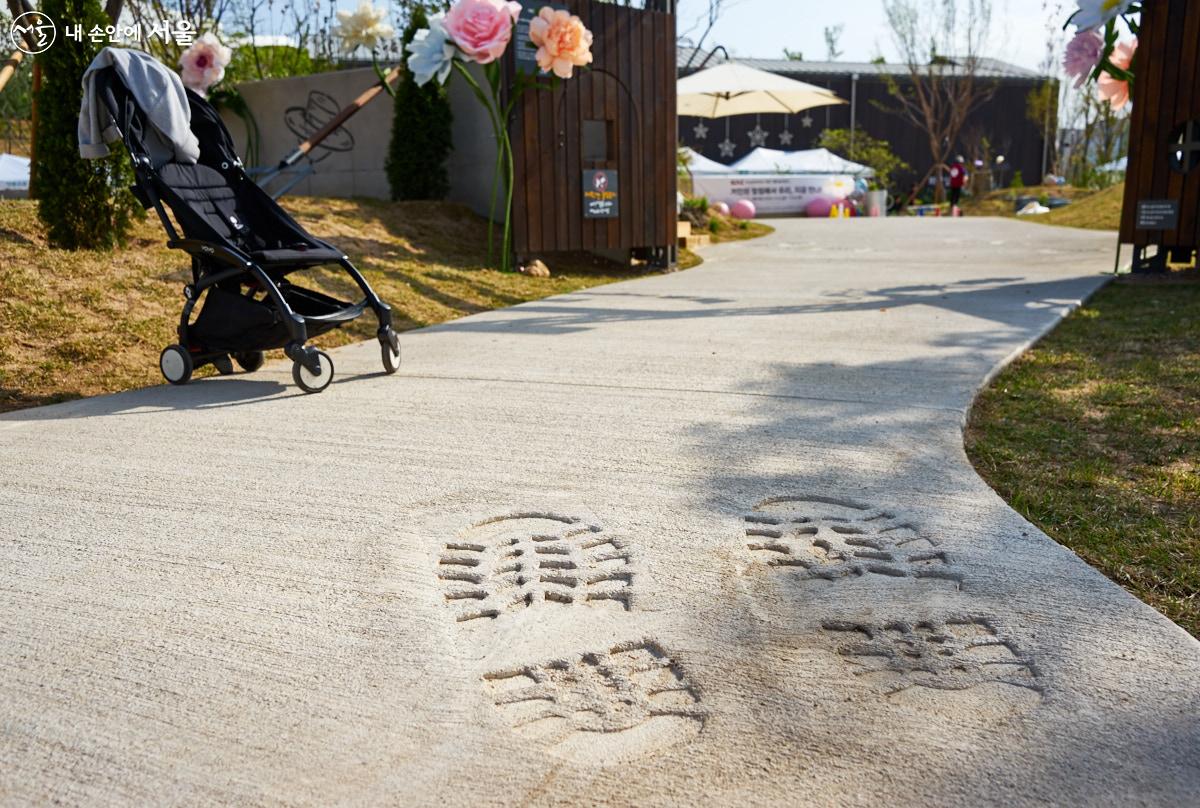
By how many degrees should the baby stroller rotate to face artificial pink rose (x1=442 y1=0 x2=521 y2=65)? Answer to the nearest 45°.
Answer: approximately 90° to its left

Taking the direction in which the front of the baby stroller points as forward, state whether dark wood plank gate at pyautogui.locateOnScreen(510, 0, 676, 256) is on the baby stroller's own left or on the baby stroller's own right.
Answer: on the baby stroller's own left

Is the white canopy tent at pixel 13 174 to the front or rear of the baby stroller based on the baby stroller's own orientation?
to the rear

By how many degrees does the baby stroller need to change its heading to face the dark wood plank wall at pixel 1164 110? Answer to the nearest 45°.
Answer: approximately 45° to its left

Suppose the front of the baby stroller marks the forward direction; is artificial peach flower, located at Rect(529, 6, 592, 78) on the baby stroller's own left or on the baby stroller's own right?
on the baby stroller's own left

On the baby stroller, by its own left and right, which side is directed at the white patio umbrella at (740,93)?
left

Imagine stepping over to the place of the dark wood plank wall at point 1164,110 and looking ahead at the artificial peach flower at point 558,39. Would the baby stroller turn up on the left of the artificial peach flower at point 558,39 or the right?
left

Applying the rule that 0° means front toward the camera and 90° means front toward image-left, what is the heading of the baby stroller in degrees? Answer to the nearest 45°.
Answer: approximately 315°

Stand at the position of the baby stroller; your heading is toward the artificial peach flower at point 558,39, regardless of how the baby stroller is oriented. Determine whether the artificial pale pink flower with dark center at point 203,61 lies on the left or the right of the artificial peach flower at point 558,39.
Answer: left

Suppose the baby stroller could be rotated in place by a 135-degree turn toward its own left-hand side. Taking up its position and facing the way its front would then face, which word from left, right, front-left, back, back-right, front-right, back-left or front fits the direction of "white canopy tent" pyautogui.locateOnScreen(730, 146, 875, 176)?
front-right
